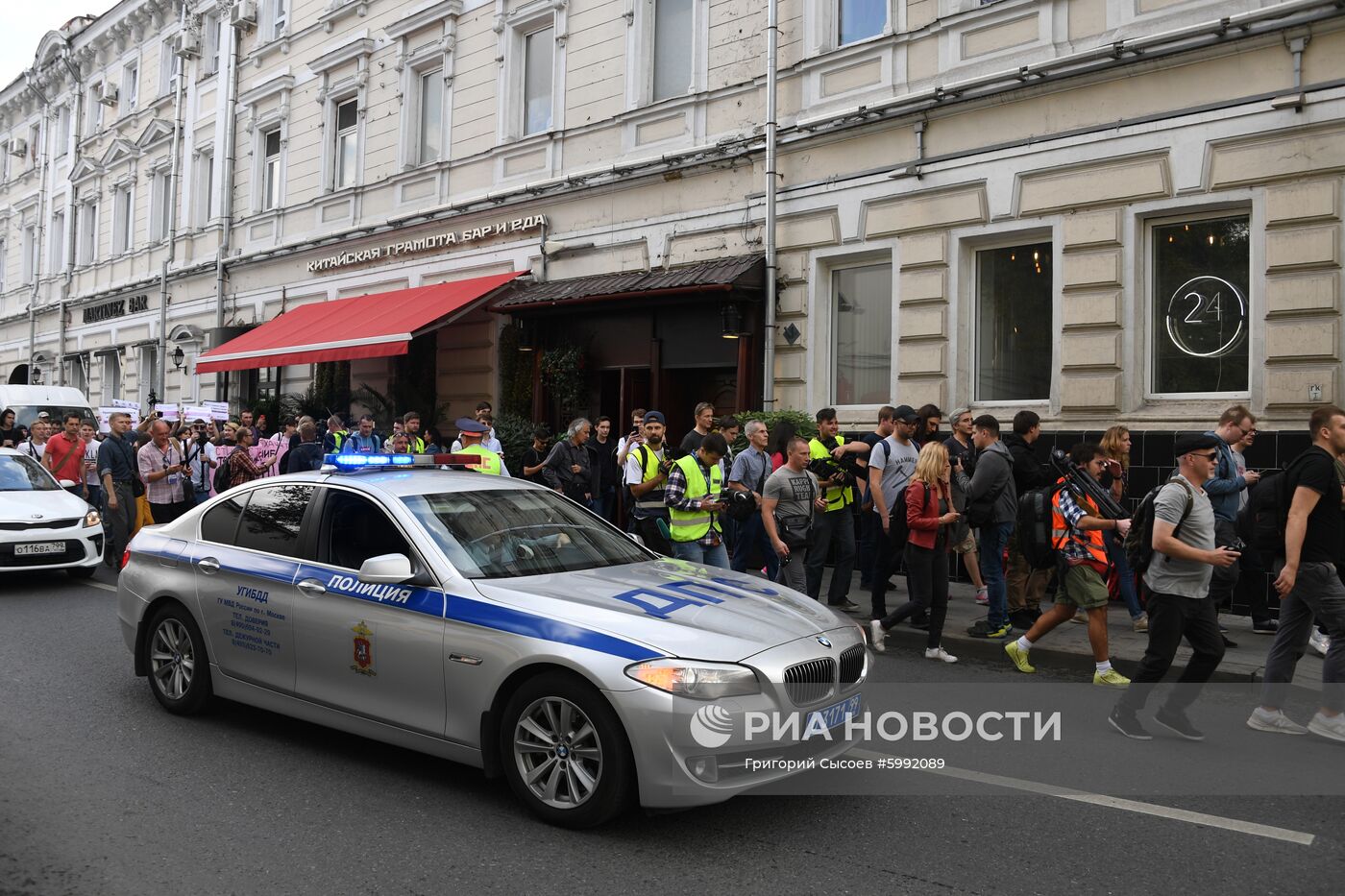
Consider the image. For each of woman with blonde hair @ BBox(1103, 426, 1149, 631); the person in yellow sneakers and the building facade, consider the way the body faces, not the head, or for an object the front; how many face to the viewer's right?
2

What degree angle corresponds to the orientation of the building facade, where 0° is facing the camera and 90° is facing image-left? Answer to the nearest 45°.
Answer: approximately 45°

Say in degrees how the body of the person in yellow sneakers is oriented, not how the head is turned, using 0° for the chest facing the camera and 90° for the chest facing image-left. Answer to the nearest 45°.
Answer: approximately 270°

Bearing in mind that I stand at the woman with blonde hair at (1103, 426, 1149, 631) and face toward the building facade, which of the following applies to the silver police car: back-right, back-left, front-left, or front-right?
back-left

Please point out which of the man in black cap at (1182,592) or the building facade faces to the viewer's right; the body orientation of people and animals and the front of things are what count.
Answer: the man in black cap

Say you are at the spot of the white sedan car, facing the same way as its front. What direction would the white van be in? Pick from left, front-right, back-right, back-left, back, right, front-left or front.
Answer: back-left

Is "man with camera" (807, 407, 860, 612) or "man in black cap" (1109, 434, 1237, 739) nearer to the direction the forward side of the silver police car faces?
the man in black cap

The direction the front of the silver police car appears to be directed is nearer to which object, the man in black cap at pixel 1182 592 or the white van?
the man in black cap
